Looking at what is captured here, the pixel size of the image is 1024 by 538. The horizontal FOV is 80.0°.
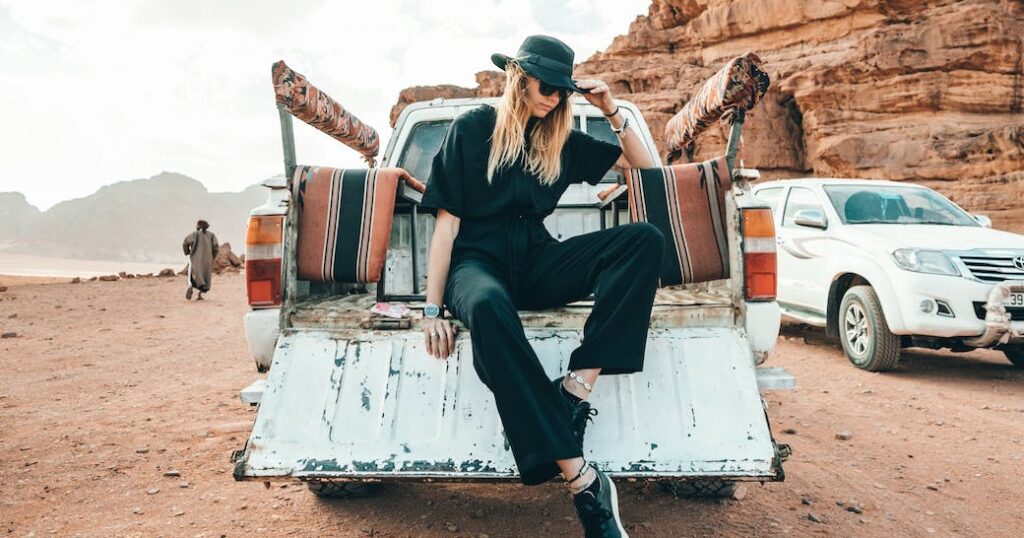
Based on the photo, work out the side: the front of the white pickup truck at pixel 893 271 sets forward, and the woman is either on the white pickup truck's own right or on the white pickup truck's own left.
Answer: on the white pickup truck's own right

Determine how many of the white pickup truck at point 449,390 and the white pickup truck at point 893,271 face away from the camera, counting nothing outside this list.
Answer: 1

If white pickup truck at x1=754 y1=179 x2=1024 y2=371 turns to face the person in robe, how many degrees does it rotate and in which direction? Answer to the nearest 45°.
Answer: approximately 135° to its right

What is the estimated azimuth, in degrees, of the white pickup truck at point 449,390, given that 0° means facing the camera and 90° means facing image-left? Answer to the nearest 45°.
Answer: approximately 180°

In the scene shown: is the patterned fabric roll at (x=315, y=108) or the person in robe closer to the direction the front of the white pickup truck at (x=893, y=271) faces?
the patterned fabric roll

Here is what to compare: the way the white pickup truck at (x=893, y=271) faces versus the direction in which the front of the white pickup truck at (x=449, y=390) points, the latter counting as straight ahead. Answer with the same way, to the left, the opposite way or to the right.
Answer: the opposite way

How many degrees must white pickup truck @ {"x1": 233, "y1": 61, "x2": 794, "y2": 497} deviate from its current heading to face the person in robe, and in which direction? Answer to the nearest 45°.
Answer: approximately 45° to its left

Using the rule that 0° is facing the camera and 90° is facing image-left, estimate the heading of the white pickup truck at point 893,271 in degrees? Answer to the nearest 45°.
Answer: approximately 315°

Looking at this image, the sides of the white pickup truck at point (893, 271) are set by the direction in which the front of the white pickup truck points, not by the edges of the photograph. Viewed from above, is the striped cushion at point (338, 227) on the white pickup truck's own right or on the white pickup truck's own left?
on the white pickup truck's own right

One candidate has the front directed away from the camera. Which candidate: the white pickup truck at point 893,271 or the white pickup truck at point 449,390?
the white pickup truck at point 449,390
